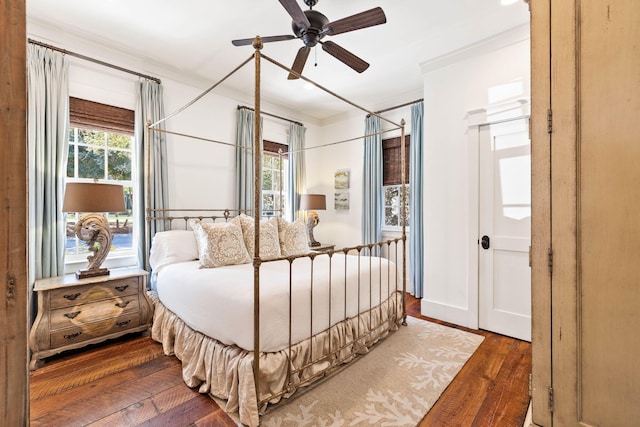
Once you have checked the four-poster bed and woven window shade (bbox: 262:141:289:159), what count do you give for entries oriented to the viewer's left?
0

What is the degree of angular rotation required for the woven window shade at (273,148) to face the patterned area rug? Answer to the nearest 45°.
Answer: approximately 45° to its right

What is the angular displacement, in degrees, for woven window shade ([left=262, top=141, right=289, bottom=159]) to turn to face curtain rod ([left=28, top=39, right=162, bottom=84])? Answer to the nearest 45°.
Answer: approximately 90° to its right

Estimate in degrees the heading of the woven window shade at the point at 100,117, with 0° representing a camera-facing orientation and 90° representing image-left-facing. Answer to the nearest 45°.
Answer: approximately 315°

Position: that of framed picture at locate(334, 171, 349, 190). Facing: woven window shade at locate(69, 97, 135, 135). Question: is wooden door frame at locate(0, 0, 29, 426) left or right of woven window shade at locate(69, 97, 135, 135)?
left
